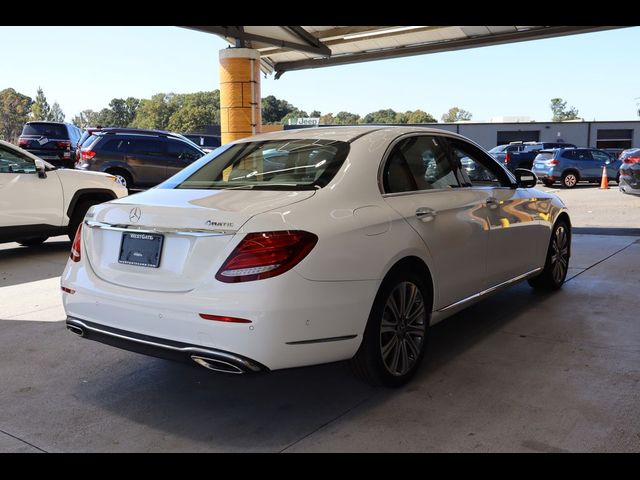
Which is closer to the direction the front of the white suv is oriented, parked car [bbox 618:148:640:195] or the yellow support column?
the parked car

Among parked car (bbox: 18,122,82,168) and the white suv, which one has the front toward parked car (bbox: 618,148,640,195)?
the white suv

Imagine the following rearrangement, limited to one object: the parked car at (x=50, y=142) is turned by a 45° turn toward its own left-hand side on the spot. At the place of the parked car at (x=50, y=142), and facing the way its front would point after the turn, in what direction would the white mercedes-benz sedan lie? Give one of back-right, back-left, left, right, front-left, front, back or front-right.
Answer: back-left

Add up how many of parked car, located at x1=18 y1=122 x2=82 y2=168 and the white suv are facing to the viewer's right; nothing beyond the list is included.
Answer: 1

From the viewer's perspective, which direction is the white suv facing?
to the viewer's right

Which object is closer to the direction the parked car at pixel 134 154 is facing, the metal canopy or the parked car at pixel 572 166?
the parked car

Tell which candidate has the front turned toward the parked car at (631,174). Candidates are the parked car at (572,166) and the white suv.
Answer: the white suv

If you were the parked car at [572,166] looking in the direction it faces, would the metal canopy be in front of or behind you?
behind

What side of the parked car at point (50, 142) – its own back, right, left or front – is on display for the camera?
back

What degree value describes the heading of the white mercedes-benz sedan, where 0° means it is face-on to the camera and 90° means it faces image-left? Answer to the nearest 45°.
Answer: approximately 225°

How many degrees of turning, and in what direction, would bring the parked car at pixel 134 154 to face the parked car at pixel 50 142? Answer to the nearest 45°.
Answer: approximately 90° to its left

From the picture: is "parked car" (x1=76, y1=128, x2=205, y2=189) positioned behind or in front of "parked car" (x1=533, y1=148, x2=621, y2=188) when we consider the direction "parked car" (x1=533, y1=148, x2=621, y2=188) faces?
behind
